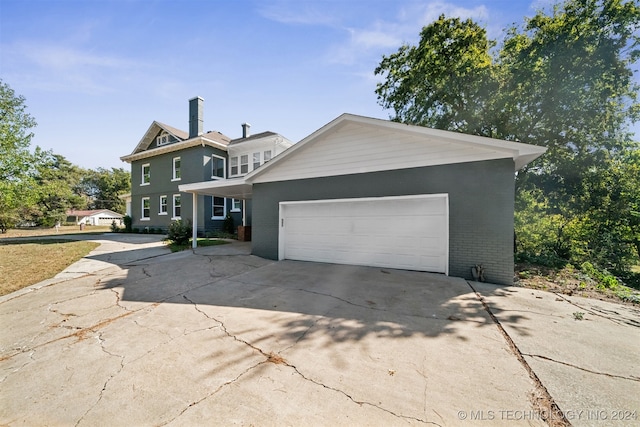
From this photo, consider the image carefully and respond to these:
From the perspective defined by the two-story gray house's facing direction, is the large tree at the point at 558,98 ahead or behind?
behind

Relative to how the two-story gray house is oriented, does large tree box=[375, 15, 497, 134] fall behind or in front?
behind

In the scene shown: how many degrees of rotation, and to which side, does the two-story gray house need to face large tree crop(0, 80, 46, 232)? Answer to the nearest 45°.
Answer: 0° — it already faces it

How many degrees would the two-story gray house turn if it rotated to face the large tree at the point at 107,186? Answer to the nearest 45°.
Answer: approximately 45° to its right

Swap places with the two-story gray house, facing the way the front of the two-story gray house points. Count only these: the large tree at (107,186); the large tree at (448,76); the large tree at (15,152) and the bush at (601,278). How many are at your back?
2

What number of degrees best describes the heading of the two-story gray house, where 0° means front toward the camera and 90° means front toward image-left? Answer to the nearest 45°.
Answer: approximately 135°

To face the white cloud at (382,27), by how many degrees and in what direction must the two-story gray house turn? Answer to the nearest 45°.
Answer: approximately 180°
